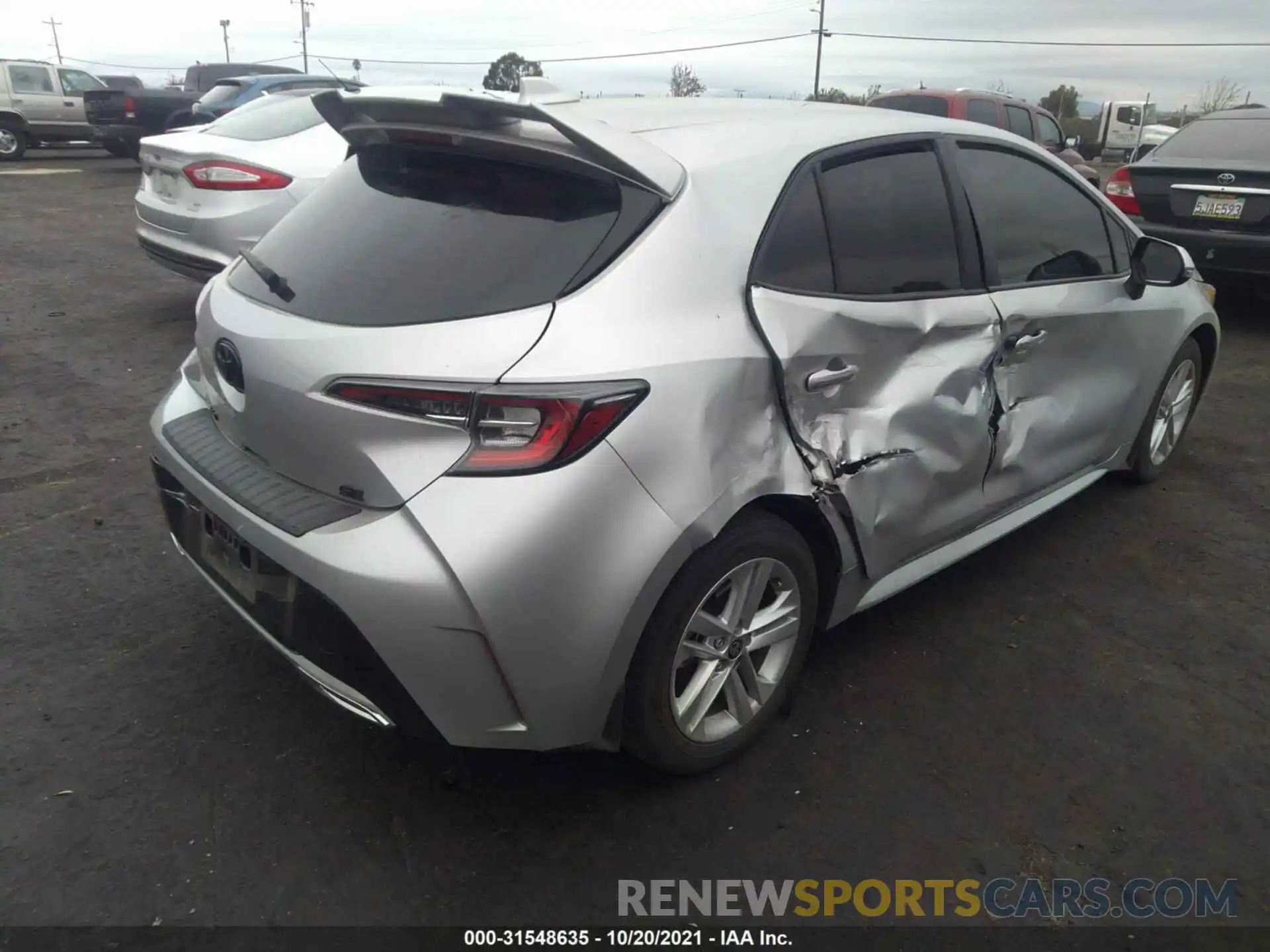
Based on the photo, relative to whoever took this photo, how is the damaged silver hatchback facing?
facing away from the viewer and to the right of the viewer

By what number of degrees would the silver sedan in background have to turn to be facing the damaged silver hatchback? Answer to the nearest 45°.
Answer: approximately 135° to its right

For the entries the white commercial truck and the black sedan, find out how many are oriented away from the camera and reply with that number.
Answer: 1

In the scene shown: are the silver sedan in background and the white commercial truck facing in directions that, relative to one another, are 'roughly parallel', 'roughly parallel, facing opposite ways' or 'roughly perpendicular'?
roughly perpendicular

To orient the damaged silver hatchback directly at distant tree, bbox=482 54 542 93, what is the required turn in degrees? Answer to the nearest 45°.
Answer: approximately 45° to its left

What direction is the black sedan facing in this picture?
away from the camera

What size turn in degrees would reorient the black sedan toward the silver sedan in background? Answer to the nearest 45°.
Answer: approximately 135° to its left

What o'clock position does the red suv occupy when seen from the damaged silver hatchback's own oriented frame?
The red suv is roughly at 11 o'clock from the damaged silver hatchback.
